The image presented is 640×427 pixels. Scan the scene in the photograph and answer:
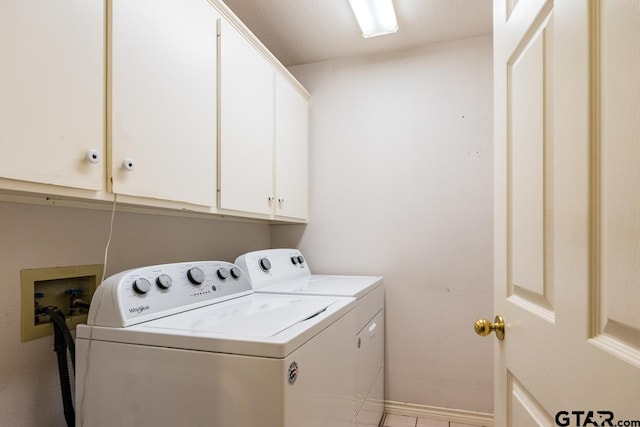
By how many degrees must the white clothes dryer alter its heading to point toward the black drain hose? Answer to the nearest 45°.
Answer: approximately 90° to its right

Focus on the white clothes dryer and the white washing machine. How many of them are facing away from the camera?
0

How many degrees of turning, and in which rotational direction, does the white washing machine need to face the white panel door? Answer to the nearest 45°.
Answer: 0° — it already faces it

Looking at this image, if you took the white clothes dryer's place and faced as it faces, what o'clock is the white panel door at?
The white panel door is roughly at 1 o'clock from the white clothes dryer.

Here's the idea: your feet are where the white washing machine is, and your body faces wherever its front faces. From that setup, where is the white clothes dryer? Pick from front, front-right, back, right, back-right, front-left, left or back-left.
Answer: left

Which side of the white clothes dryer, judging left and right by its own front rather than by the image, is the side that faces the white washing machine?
right

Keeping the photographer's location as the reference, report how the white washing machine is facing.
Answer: facing the viewer and to the right of the viewer
